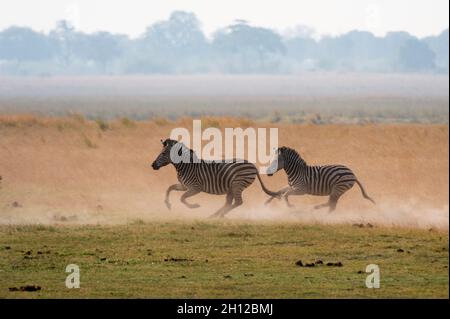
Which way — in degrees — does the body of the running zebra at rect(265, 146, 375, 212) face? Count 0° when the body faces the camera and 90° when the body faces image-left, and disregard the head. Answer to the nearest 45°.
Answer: approximately 90°

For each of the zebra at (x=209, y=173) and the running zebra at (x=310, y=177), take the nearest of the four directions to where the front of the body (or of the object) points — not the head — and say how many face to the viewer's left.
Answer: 2

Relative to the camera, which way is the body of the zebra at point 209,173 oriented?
to the viewer's left

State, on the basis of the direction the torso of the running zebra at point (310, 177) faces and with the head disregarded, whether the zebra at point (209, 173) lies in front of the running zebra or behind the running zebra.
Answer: in front

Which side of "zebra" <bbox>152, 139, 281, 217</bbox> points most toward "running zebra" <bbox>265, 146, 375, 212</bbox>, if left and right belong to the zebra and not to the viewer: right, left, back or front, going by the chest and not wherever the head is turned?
back
